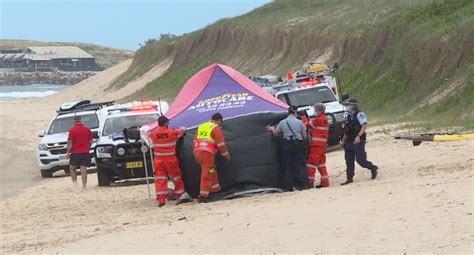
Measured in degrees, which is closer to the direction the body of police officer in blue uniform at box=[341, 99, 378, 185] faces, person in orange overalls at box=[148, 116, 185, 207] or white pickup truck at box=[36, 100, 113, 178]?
the person in orange overalls

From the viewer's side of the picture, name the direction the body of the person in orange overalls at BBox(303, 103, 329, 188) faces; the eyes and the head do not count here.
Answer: to the viewer's left

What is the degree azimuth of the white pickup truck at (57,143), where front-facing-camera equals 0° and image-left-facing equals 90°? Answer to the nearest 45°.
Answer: approximately 45°

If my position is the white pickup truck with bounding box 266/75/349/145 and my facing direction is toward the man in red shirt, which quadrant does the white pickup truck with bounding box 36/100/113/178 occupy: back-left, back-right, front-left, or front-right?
front-right

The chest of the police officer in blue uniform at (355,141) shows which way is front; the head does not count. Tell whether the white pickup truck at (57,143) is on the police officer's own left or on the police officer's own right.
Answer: on the police officer's own right

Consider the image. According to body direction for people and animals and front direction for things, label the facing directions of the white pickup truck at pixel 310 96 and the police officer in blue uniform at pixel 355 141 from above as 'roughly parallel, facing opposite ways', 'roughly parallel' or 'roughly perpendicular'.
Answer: roughly perpendicular

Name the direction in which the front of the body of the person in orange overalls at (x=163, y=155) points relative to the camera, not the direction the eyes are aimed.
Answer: away from the camera

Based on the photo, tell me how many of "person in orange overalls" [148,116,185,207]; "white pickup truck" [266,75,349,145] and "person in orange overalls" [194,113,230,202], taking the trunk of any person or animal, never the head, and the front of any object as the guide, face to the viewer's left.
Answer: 0

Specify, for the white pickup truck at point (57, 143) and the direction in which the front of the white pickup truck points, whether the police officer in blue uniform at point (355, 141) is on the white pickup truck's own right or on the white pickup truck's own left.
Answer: on the white pickup truck's own left

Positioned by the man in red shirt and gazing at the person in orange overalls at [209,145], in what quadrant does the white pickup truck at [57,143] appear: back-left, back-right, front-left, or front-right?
back-left

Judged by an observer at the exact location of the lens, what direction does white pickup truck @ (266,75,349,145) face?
facing the viewer and to the right of the viewer
